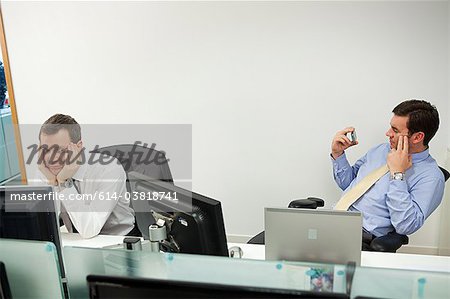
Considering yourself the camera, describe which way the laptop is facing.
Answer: facing away from the viewer

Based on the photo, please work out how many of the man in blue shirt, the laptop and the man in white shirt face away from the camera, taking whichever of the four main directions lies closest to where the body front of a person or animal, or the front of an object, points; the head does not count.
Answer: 1

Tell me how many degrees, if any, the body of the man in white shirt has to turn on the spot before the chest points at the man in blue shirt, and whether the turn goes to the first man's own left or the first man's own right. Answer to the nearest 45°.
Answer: approximately 135° to the first man's own left

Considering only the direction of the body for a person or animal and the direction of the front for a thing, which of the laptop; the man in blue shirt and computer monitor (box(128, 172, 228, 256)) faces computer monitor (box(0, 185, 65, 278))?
the man in blue shirt

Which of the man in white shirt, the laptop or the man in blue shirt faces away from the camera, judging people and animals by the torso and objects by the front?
the laptop

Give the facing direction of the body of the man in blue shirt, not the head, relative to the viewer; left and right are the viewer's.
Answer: facing the viewer and to the left of the viewer

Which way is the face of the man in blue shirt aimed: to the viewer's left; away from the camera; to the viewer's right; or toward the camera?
to the viewer's left

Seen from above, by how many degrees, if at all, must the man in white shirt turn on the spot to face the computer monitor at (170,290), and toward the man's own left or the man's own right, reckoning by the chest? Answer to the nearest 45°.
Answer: approximately 45° to the man's own left

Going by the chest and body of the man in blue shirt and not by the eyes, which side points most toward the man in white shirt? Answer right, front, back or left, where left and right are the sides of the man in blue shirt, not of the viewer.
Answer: front
